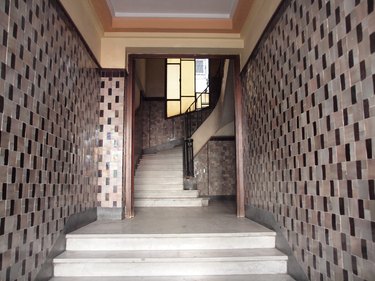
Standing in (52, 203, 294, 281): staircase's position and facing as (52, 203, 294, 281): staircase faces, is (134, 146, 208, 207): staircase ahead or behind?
behind

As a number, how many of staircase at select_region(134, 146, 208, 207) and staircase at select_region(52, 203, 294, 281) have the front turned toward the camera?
2

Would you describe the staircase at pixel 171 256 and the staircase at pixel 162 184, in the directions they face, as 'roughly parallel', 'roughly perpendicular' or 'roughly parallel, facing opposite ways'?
roughly parallel

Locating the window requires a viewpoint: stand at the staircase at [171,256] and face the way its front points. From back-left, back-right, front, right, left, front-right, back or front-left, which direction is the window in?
back

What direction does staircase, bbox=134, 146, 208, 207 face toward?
toward the camera

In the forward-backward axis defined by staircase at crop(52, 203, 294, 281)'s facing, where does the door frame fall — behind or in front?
behind

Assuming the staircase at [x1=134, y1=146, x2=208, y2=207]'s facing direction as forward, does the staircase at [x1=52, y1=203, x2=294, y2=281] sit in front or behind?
in front

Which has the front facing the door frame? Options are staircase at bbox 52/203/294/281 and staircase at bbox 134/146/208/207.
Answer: staircase at bbox 134/146/208/207
